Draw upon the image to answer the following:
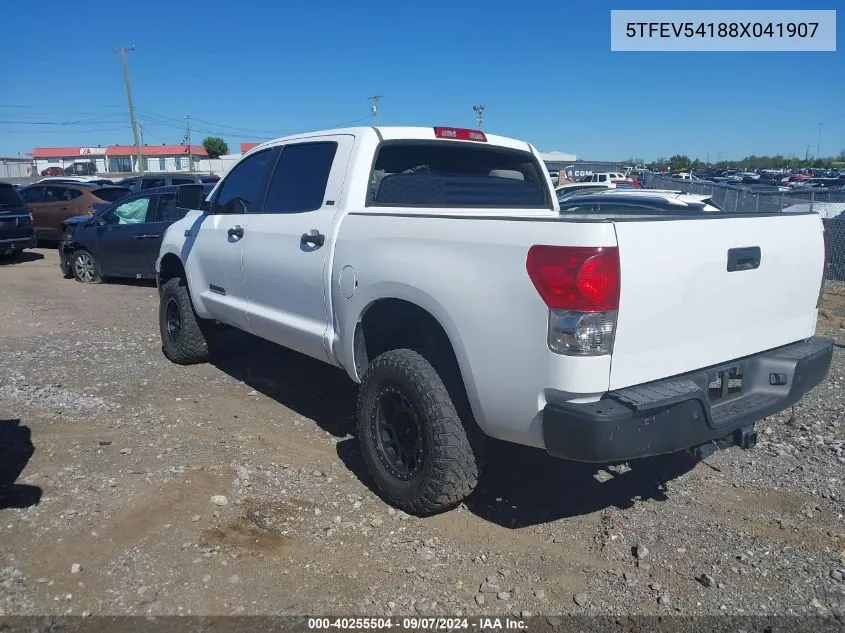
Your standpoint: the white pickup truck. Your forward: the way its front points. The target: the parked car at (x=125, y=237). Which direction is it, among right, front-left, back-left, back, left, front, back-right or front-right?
front

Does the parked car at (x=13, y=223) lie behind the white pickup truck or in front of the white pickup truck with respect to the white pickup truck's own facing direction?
in front

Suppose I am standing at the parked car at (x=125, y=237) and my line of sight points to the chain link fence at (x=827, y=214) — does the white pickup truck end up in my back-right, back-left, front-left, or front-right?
front-right

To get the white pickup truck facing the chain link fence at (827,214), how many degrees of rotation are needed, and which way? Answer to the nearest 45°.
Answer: approximately 90° to its right

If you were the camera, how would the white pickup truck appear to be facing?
facing away from the viewer and to the left of the viewer

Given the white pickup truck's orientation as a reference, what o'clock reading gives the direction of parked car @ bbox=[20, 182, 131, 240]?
The parked car is roughly at 12 o'clock from the white pickup truck.

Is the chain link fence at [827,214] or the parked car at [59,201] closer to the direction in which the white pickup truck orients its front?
the parked car
